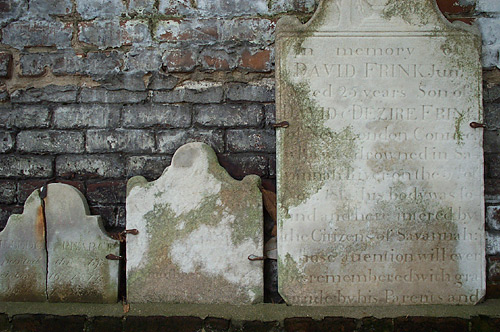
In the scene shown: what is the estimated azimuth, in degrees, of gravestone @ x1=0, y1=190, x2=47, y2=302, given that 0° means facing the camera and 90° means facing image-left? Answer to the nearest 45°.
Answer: approximately 0°

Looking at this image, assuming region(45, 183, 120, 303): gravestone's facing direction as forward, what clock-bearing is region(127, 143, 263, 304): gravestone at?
region(127, 143, 263, 304): gravestone is roughly at 10 o'clock from region(45, 183, 120, 303): gravestone.

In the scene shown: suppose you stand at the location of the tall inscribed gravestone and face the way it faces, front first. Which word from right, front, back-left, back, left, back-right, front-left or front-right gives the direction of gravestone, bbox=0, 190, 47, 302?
right

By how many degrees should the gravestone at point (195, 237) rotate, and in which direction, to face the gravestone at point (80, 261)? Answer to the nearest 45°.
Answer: approximately 90° to its right

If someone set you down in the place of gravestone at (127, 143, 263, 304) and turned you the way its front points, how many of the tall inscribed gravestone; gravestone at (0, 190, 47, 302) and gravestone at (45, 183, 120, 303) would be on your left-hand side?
1

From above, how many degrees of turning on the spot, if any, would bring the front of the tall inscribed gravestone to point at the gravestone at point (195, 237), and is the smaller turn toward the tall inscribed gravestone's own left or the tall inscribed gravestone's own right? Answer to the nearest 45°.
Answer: approximately 90° to the tall inscribed gravestone's own right

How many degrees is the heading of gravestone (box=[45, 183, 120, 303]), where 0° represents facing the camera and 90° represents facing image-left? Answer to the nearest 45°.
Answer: approximately 0°
